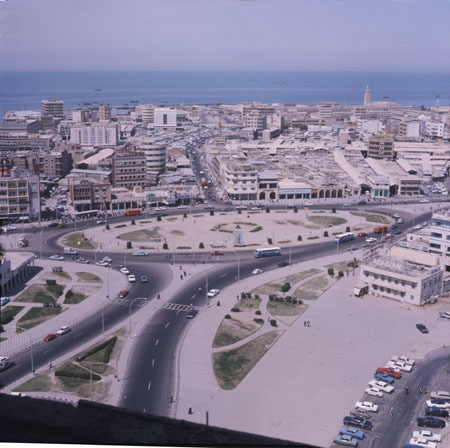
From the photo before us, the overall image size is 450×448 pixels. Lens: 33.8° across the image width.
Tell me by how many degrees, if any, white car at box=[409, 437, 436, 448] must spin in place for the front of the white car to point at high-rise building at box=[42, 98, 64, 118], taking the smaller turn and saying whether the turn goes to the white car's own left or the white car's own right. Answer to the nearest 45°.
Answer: approximately 135° to the white car's own left

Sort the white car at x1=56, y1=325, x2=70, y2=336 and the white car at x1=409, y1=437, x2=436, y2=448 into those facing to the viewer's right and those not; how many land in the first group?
1

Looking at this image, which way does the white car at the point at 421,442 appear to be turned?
to the viewer's right

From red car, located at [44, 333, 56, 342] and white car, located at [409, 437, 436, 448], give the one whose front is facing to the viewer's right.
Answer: the white car

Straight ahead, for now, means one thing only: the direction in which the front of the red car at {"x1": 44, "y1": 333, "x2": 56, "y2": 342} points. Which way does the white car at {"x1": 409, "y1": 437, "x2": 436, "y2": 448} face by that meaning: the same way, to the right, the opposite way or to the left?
to the left
